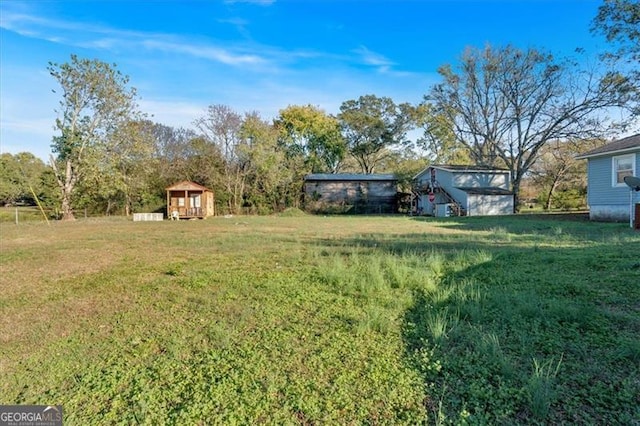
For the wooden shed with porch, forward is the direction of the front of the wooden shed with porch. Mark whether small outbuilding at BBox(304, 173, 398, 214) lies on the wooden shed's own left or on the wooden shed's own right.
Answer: on the wooden shed's own left

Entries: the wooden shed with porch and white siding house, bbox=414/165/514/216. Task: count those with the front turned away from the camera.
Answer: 0

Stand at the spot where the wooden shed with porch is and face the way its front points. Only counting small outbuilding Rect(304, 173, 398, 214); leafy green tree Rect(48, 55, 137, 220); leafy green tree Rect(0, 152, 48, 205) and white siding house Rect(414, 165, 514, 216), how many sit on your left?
2

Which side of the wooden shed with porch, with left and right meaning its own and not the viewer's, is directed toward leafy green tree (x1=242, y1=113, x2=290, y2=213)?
left

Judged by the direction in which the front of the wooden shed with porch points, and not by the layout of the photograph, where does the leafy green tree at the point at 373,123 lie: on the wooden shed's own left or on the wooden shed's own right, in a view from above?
on the wooden shed's own left

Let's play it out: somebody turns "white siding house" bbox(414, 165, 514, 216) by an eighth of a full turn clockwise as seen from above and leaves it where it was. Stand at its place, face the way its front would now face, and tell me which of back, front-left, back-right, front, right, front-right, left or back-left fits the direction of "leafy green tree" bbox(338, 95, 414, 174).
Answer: front-right

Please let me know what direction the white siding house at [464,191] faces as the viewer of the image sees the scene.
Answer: facing the viewer and to the left of the viewer

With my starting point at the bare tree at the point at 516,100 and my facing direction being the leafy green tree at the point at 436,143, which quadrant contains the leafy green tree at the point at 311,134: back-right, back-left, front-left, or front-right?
front-left

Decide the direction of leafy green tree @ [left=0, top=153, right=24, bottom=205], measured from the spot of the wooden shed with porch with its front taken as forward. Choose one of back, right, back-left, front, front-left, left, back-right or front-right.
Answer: back-right

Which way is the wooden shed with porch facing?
toward the camera
